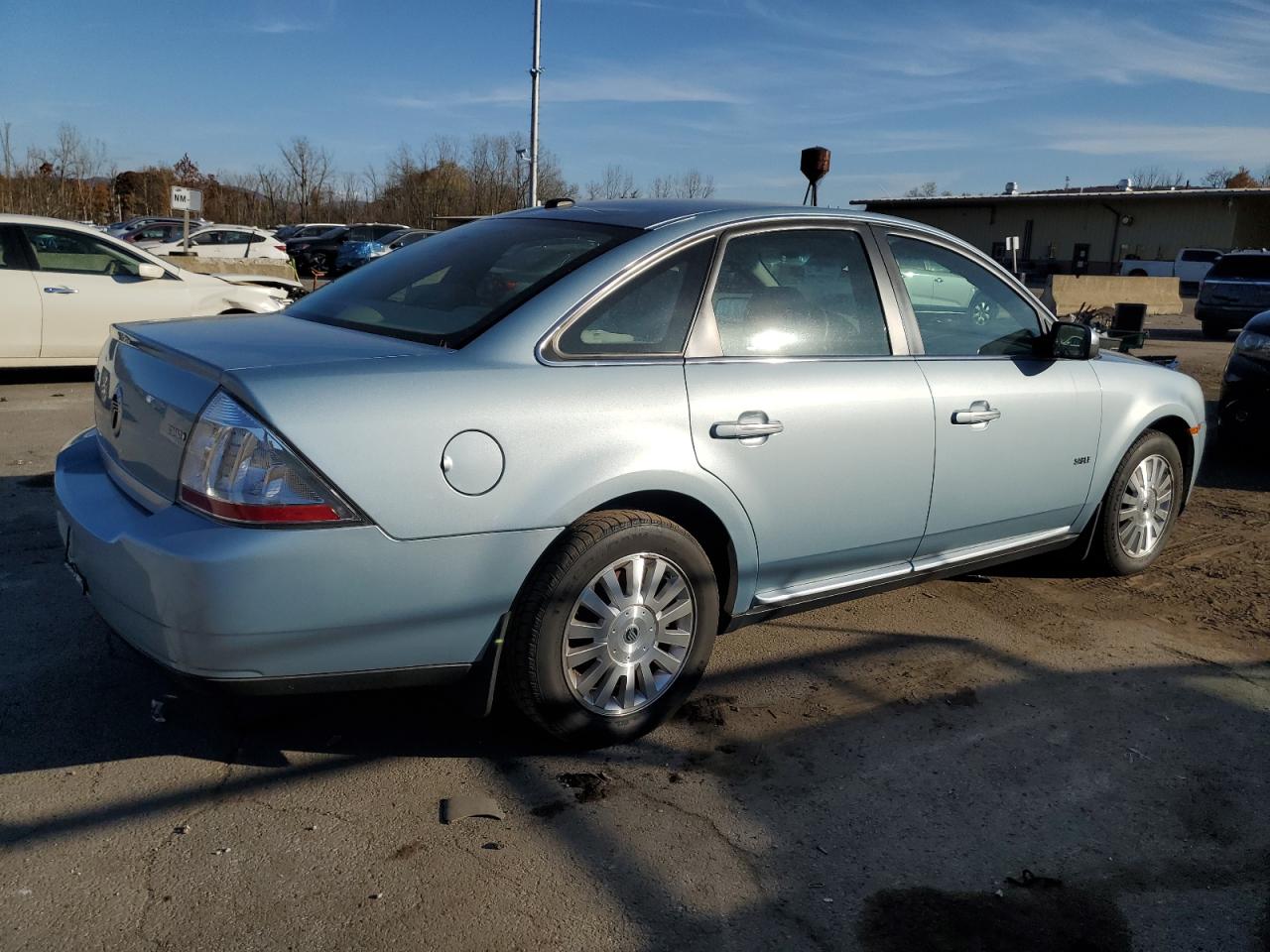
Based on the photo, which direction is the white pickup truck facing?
to the viewer's right

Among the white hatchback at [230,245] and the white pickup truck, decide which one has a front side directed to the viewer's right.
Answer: the white pickup truck

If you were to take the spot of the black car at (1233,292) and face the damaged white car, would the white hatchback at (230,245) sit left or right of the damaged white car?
right

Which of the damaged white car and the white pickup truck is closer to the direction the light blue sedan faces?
the white pickup truck

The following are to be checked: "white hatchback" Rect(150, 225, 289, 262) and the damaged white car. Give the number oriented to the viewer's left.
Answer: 1

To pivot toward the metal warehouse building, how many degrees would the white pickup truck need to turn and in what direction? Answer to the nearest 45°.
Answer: approximately 90° to its left

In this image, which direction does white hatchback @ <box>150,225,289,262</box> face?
to the viewer's left

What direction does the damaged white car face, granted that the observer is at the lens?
facing to the right of the viewer

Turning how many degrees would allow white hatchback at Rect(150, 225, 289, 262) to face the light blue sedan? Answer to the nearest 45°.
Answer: approximately 90° to its left

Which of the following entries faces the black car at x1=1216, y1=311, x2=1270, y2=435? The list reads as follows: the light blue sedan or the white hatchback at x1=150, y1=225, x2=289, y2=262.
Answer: the light blue sedan

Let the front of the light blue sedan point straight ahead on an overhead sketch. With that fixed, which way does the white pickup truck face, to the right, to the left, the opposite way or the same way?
to the right

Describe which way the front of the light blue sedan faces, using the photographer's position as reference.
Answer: facing away from the viewer and to the right of the viewer

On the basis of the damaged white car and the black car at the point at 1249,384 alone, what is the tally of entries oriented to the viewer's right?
1

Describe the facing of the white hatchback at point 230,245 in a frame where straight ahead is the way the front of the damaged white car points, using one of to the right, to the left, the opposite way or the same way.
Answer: the opposite way

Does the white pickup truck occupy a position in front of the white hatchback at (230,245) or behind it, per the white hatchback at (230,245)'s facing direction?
behind
